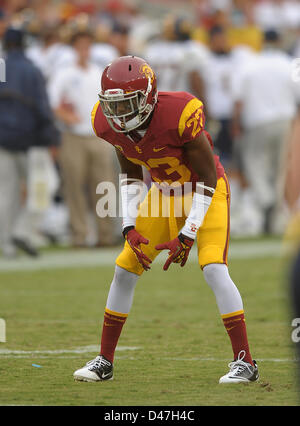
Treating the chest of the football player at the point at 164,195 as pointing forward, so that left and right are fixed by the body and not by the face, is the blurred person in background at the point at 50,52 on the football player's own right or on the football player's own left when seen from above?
on the football player's own right

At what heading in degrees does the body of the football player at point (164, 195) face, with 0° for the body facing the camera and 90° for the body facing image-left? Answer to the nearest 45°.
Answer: approximately 45°
